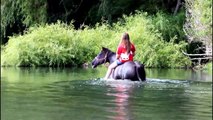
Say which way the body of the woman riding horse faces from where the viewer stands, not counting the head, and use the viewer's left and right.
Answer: facing away from the viewer and to the left of the viewer

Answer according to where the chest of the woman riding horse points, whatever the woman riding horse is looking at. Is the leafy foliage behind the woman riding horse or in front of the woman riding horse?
in front

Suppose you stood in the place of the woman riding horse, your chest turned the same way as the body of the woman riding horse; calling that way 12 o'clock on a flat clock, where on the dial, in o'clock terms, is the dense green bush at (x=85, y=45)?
The dense green bush is roughly at 1 o'clock from the woman riding horse.
